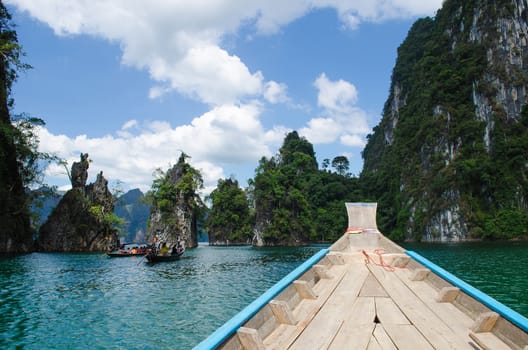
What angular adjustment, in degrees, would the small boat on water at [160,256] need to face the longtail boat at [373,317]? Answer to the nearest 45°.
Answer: approximately 90° to its right

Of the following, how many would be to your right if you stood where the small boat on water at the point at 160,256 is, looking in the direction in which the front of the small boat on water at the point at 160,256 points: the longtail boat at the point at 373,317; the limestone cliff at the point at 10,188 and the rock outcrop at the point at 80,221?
1

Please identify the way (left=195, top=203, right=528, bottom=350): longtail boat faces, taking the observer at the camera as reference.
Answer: facing away from the viewer

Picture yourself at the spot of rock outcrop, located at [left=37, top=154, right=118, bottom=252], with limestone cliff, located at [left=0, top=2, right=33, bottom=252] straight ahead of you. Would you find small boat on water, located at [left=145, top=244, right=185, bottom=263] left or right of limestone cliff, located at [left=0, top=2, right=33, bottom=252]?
left

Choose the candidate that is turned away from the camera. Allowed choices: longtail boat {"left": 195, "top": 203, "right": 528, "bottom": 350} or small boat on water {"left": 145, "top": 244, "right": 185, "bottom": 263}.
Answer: the longtail boat
